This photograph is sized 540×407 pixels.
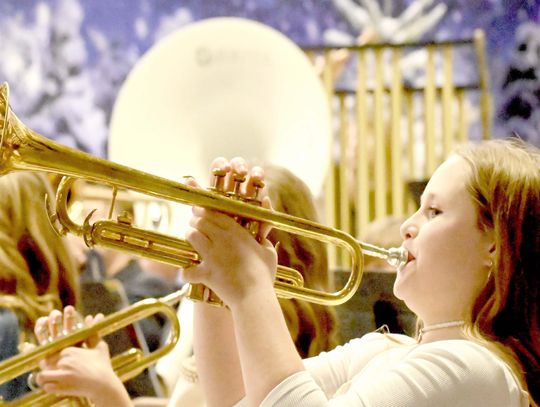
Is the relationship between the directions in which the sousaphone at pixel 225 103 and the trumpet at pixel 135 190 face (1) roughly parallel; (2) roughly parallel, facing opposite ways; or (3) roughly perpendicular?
roughly perpendicular

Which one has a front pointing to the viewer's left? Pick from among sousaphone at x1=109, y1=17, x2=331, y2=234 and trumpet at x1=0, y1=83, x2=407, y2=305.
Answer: the trumpet

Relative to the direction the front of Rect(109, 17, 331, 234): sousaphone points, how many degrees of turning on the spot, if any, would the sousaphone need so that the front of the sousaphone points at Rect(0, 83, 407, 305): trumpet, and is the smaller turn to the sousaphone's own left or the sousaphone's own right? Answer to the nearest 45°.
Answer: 0° — it already faces it

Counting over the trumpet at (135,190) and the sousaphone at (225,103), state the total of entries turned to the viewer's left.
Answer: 1

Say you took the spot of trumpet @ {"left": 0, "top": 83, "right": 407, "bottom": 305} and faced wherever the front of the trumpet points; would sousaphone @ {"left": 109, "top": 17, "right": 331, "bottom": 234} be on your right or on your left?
on your right

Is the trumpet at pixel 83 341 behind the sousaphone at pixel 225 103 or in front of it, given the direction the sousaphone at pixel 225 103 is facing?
in front

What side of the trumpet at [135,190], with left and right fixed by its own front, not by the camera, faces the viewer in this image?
left
